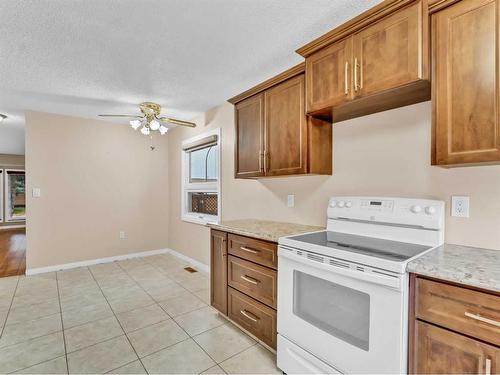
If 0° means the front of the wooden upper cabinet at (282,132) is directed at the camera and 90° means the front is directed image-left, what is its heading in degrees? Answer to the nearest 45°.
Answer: approximately 45°

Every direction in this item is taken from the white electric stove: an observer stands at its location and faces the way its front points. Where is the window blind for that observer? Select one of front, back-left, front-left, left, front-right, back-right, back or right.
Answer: right

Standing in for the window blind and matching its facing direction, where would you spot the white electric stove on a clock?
The white electric stove is roughly at 10 o'clock from the window blind.

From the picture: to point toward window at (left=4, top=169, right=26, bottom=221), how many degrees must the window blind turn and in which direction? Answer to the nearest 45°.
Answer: approximately 90° to its right

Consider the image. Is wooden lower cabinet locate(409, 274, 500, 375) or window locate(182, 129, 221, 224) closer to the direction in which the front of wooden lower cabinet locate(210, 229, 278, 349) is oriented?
the wooden lower cabinet

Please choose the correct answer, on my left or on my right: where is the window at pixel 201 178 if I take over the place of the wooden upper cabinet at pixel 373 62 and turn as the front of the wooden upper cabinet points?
on my right
